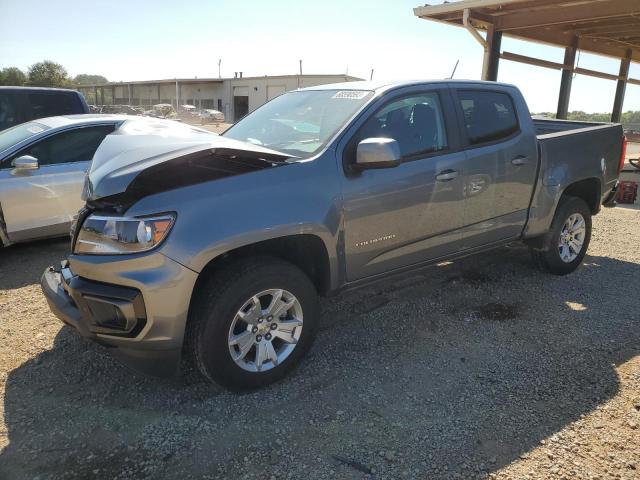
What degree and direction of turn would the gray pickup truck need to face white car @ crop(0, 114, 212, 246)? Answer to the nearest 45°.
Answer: approximately 90° to its right

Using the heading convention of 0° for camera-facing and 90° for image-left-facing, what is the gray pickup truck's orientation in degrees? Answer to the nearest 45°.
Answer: approximately 45°
